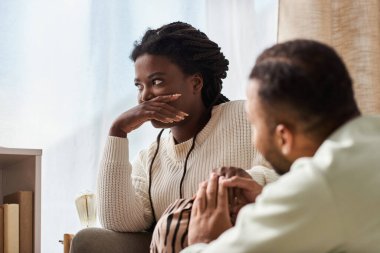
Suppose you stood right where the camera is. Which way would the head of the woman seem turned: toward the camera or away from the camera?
toward the camera

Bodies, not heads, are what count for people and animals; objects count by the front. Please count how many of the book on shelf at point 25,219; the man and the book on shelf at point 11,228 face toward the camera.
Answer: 2

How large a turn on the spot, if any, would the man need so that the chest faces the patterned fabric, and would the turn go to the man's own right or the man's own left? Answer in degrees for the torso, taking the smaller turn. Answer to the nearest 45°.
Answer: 0° — they already face it

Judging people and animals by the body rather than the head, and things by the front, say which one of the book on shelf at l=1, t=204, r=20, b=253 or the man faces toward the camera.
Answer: the book on shelf

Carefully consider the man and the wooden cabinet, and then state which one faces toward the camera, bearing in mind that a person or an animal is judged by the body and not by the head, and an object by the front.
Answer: the wooden cabinet

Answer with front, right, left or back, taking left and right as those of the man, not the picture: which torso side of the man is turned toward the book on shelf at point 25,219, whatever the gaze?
front

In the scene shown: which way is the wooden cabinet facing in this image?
toward the camera

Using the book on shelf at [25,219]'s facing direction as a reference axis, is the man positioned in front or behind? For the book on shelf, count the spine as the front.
in front

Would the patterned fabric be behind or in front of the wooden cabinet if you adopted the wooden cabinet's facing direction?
in front

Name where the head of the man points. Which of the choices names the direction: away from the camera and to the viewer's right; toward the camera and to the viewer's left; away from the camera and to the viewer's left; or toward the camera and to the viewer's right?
away from the camera and to the viewer's left

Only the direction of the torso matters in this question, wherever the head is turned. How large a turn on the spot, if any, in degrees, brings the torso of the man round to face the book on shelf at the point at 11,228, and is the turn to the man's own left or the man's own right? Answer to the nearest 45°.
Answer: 0° — they already face it

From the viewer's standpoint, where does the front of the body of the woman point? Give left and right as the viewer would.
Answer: facing the viewer and to the left of the viewer

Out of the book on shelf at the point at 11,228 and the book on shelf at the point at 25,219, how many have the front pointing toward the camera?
2

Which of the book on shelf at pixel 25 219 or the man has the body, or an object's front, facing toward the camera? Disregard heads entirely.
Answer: the book on shelf

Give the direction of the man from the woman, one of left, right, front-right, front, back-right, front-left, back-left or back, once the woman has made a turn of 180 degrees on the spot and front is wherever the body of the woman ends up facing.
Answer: back-right
